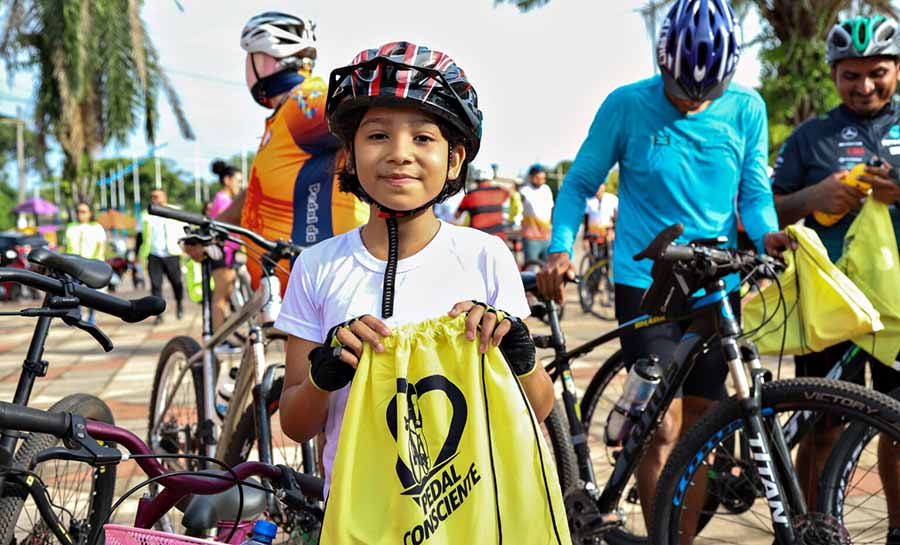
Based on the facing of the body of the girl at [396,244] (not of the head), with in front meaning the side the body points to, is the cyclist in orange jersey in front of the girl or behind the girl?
behind

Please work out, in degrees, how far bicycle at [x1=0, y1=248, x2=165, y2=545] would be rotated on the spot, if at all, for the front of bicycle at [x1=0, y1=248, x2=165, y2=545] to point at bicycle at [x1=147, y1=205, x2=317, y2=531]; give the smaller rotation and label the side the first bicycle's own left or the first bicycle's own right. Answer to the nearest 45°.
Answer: approximately 180°

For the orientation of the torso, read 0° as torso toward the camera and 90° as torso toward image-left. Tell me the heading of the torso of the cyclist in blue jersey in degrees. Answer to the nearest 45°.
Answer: approximately 0°

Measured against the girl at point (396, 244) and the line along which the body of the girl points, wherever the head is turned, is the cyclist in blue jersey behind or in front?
behind

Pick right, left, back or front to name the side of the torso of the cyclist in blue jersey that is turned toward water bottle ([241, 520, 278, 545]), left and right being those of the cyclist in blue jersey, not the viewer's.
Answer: front
